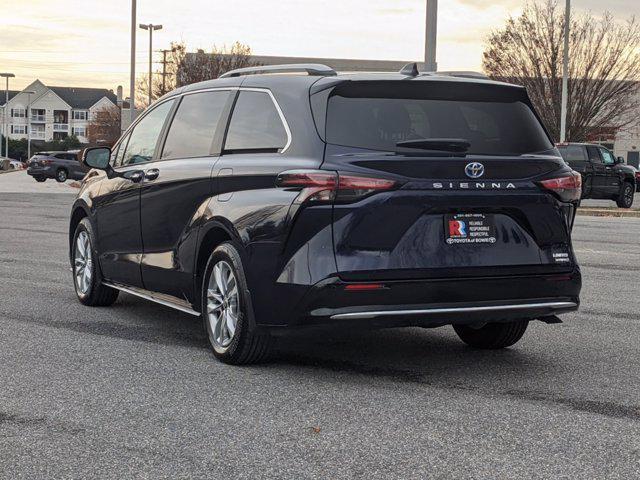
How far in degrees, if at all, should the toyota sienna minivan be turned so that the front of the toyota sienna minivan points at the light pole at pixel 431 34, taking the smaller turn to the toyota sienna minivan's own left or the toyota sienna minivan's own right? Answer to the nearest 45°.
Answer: approximately 45° to the toyota sienna minivan's own right

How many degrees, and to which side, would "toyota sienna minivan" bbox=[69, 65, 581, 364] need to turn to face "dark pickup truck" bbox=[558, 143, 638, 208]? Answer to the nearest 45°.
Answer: approximately 45° to its right

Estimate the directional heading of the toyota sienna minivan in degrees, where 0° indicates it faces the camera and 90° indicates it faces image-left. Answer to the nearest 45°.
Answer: approximately 135°

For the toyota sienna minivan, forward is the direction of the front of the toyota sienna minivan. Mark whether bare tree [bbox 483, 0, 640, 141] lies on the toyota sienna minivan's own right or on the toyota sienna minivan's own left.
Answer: on the toyota sienna minivan's own right
